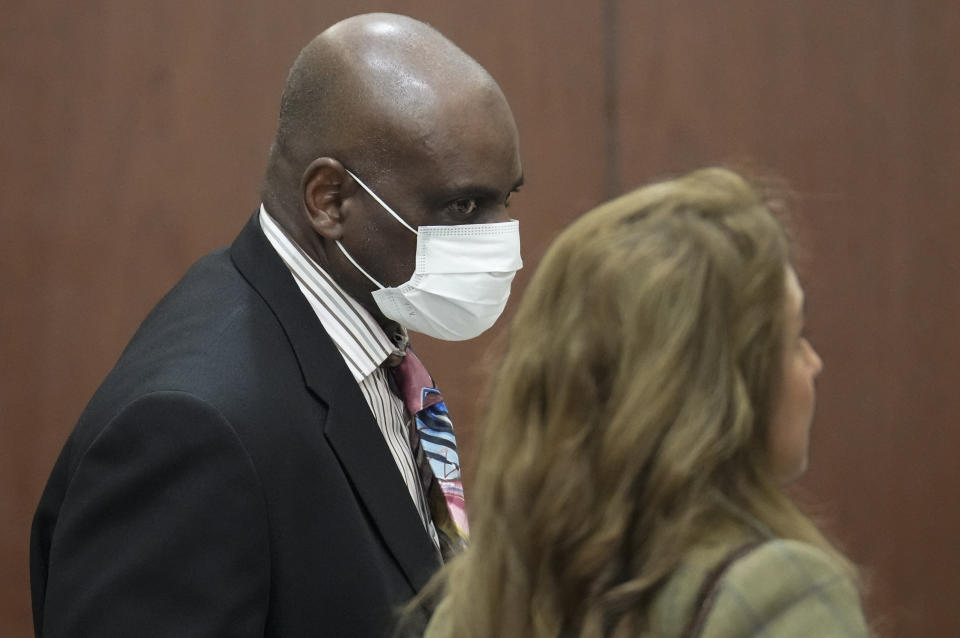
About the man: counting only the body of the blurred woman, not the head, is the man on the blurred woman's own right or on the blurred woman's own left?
on the blurred woman's own left

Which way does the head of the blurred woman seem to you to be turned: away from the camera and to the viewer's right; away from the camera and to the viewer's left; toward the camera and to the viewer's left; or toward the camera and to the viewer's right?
away from the camera and to the viewer's right

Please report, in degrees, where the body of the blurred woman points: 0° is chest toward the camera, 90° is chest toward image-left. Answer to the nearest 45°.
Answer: approximately 225°

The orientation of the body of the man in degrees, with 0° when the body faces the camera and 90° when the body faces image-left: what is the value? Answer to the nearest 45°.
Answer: approximately 270°

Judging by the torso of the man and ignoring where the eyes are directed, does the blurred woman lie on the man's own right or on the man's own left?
on the man's own right

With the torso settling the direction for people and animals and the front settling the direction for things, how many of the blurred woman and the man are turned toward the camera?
0

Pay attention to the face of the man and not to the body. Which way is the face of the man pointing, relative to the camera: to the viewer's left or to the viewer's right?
to the viewer's right
